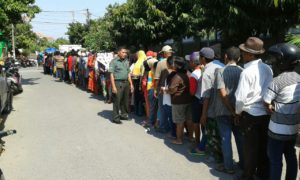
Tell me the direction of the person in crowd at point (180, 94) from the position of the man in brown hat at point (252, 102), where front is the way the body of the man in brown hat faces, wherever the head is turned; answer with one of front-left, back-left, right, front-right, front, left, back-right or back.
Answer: front

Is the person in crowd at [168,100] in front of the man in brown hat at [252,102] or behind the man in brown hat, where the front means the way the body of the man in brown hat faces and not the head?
in front

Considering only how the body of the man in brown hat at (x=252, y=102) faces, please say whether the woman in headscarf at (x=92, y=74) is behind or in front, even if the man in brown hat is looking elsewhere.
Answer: in front

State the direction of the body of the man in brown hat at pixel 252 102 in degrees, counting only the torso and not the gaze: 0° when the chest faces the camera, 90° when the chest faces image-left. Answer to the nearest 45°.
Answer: approximately 135°

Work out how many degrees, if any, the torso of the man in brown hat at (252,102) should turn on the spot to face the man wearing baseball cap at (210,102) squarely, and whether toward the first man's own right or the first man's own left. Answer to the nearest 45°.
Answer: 0° — they already face them

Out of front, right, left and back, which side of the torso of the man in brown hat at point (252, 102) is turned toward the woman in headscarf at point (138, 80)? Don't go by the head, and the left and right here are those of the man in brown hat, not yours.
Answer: front
